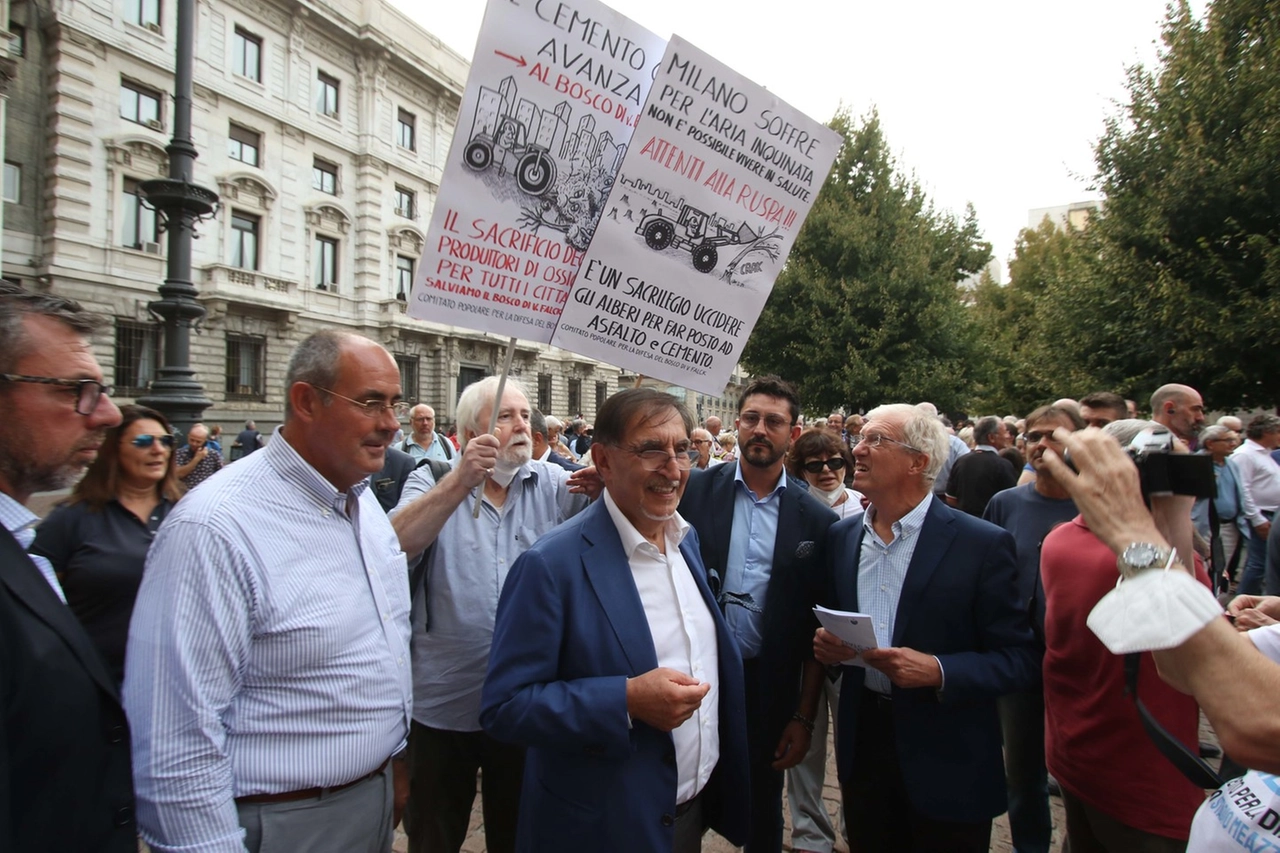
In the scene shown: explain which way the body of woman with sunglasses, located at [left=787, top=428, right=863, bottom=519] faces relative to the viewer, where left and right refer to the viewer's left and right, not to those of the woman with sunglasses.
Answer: facing the viewer

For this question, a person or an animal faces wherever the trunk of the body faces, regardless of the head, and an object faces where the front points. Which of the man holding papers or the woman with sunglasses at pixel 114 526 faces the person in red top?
the woman with sunglasses

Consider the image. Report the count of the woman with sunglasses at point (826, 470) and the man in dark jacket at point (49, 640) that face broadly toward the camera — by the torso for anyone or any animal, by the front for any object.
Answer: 1

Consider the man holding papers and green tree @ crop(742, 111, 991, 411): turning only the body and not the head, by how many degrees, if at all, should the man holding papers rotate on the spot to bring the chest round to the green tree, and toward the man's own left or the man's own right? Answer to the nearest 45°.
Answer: approximately 135° to the man's own right

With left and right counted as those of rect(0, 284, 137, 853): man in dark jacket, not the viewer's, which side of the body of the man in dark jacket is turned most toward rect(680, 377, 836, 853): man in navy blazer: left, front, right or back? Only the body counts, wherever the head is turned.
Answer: front

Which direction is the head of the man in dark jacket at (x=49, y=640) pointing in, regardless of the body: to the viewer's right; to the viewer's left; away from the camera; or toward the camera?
to the viewer's right

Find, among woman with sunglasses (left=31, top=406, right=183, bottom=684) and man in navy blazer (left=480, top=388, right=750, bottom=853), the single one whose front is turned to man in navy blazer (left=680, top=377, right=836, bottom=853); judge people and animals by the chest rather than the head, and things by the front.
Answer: the woman with sunglasses

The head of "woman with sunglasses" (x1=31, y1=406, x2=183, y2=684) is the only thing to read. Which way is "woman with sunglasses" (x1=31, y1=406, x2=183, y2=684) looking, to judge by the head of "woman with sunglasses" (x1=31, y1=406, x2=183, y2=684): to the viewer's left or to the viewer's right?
to the viewer's right

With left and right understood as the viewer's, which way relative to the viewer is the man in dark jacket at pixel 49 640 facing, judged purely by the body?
facing to the right of the viewer

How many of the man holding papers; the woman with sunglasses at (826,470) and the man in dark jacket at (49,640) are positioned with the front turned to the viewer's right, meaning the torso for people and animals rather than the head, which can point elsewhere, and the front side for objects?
1

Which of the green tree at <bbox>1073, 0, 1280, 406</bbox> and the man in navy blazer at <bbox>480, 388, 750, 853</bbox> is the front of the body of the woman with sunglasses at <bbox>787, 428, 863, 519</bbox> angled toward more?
the man in navy blazer

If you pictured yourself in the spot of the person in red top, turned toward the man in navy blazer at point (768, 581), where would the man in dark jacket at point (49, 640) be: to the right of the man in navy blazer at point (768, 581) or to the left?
left

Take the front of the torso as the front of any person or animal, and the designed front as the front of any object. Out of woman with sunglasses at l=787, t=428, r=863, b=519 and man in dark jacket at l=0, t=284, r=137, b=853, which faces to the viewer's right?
the man in dark jacket

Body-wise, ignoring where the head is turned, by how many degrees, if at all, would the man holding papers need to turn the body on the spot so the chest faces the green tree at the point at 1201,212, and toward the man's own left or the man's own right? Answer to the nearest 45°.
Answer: approximately 135° to the man's own right

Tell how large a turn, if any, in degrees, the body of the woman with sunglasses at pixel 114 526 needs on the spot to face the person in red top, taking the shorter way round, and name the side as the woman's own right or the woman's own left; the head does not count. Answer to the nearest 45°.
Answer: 0° — they already face them

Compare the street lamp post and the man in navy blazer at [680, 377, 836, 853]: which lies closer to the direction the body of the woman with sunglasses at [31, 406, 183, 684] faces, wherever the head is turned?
the man in navy blazer

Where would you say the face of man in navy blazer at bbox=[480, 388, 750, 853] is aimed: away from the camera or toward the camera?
toward the camera

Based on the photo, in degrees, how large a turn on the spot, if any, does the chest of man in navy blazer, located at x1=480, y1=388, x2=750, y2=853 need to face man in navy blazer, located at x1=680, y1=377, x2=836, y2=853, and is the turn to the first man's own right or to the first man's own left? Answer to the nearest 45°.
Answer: approximately 90° to the first man's own left

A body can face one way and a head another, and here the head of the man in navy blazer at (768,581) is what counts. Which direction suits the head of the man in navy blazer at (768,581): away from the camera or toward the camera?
toward the camera
